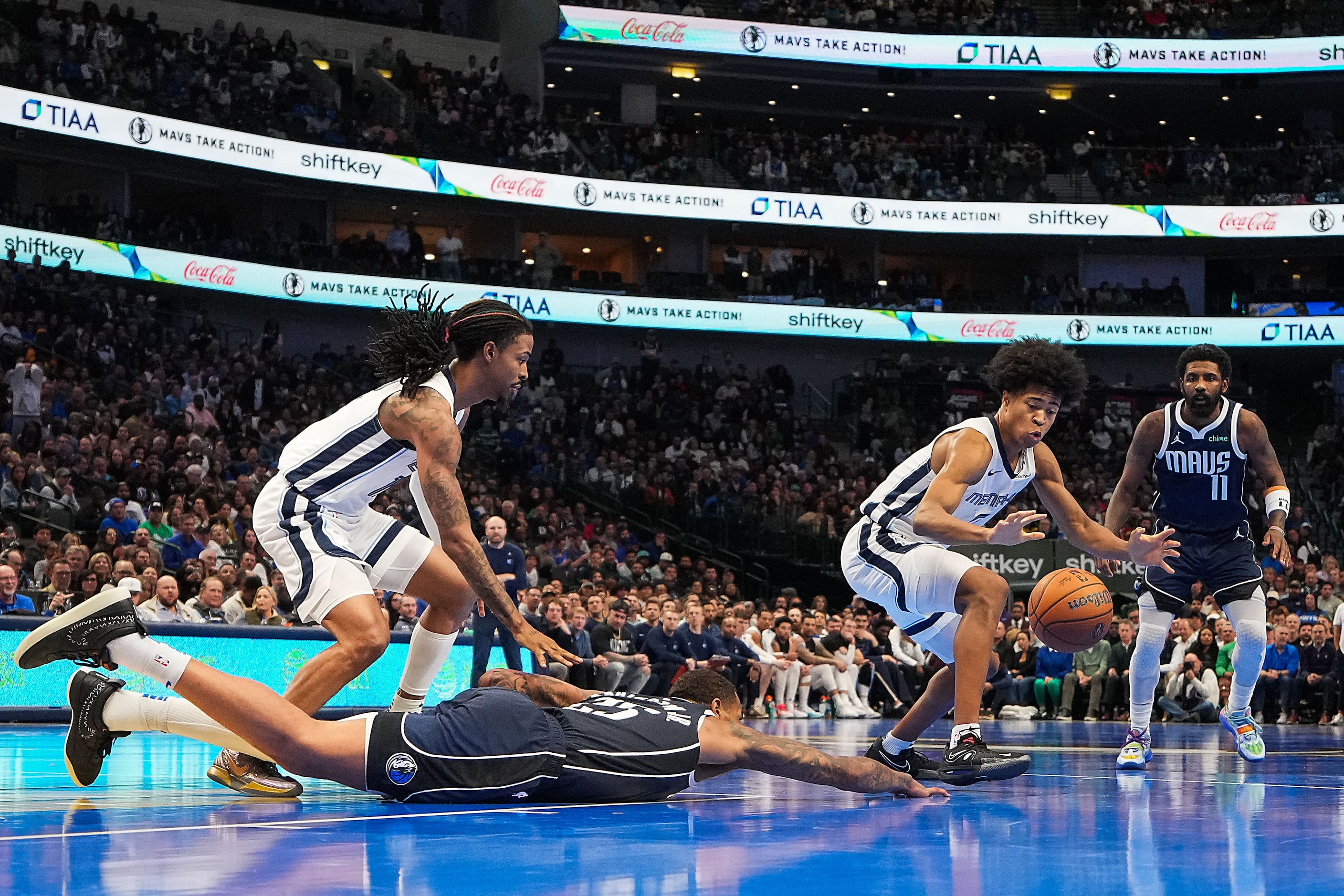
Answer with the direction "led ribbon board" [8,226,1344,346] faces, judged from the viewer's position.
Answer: facing the viewer

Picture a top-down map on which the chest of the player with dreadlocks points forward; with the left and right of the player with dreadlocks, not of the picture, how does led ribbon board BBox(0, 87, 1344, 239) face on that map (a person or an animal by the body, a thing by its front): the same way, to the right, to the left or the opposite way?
to the right

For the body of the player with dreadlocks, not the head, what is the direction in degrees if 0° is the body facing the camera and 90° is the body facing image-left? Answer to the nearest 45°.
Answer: approximately 270°

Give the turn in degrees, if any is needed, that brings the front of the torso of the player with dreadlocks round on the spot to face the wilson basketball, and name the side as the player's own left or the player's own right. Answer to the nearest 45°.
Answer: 0° — they already face it

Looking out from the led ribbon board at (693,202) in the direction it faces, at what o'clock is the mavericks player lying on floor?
The mavericks player lying on floor is roughly at 12 o'clock from the led ribbon board.

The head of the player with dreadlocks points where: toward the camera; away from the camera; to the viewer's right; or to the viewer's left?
to the viewer's right

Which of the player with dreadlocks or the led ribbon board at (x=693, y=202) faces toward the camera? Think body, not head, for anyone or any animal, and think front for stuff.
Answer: the led ribbon board

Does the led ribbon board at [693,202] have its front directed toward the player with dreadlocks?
yes

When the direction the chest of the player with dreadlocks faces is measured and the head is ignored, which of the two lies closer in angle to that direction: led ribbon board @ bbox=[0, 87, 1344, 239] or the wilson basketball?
the wilson basketball

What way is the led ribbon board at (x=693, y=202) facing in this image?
toward the camera

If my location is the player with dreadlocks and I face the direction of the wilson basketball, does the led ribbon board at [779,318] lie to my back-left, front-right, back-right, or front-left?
front-left

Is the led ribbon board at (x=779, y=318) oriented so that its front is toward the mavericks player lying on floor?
yes
